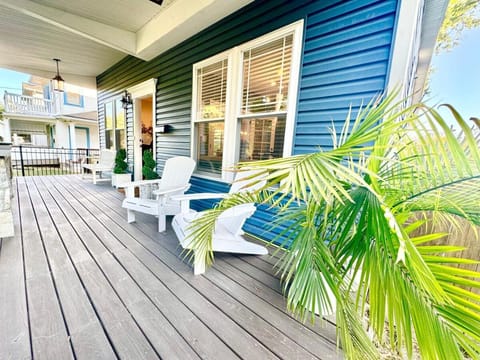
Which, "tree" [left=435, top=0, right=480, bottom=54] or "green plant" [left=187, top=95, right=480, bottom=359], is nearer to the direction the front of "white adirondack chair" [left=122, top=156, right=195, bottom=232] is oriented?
the green plant

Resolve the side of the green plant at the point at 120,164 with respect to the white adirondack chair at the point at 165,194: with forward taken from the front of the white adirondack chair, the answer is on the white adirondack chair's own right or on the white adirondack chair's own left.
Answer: on the white adirondack chair's own right

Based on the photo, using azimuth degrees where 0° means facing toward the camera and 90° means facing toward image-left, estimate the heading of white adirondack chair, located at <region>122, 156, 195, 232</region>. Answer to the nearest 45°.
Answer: approximately 45°

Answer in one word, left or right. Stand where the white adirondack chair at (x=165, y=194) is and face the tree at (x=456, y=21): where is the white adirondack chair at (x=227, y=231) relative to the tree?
right

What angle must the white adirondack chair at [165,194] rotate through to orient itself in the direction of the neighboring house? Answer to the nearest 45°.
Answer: approximately 90° to its right

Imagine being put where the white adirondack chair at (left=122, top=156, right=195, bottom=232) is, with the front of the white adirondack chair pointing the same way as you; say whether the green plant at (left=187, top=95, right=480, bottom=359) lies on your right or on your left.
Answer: on your left

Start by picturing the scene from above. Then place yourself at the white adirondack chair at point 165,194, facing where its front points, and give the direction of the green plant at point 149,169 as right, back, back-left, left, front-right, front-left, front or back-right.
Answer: back-right

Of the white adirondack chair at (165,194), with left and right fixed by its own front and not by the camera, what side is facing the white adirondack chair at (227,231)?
left
